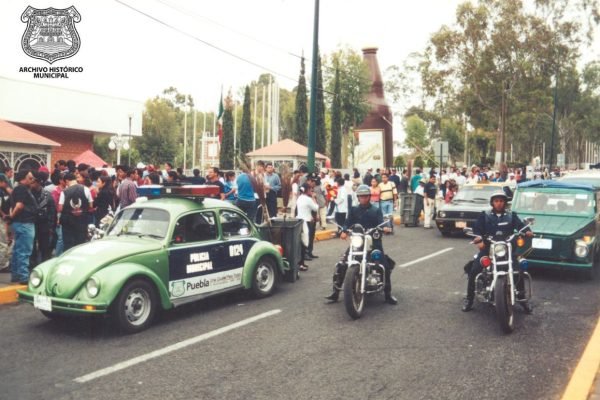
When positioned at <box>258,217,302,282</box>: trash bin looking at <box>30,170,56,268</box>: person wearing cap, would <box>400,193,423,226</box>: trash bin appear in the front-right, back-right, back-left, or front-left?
back-right

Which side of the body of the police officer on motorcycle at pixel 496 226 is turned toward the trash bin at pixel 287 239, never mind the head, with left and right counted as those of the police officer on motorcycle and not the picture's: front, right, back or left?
right

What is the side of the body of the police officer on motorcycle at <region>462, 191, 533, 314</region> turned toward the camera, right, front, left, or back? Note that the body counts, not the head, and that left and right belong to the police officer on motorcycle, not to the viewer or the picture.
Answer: front

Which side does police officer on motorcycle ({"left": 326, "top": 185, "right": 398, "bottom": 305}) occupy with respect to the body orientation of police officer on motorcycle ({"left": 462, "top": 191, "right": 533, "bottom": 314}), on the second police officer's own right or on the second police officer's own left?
on the second police officer's own right

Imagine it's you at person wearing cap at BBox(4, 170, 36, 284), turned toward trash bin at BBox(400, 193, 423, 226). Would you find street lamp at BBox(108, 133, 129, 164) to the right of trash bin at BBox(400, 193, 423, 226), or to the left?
left

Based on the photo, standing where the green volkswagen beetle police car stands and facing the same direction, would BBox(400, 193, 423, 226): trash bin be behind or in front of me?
behind

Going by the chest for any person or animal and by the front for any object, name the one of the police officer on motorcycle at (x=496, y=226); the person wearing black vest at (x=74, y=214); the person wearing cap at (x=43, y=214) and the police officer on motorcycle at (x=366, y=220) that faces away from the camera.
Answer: the person wearing black vest at (x=74, y=214)

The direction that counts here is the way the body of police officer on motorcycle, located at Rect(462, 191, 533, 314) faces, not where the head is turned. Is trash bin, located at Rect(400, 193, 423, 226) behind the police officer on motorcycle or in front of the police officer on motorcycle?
behind

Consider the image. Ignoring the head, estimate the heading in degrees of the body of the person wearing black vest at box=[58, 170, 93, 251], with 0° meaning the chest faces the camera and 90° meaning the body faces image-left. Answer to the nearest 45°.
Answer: approximately 180°

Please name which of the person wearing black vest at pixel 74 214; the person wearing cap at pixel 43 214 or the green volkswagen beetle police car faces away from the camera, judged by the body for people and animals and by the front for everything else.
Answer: the person wearing black vest at pixel 74 214

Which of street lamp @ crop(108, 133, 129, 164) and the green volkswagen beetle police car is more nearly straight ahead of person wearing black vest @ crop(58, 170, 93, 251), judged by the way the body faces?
the street lamp

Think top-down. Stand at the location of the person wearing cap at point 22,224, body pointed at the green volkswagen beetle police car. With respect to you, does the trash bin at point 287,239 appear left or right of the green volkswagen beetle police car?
left

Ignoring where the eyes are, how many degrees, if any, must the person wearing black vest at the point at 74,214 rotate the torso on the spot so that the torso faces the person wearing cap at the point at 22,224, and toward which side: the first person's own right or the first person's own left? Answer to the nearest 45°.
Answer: approximately 135° to the first person's own left
